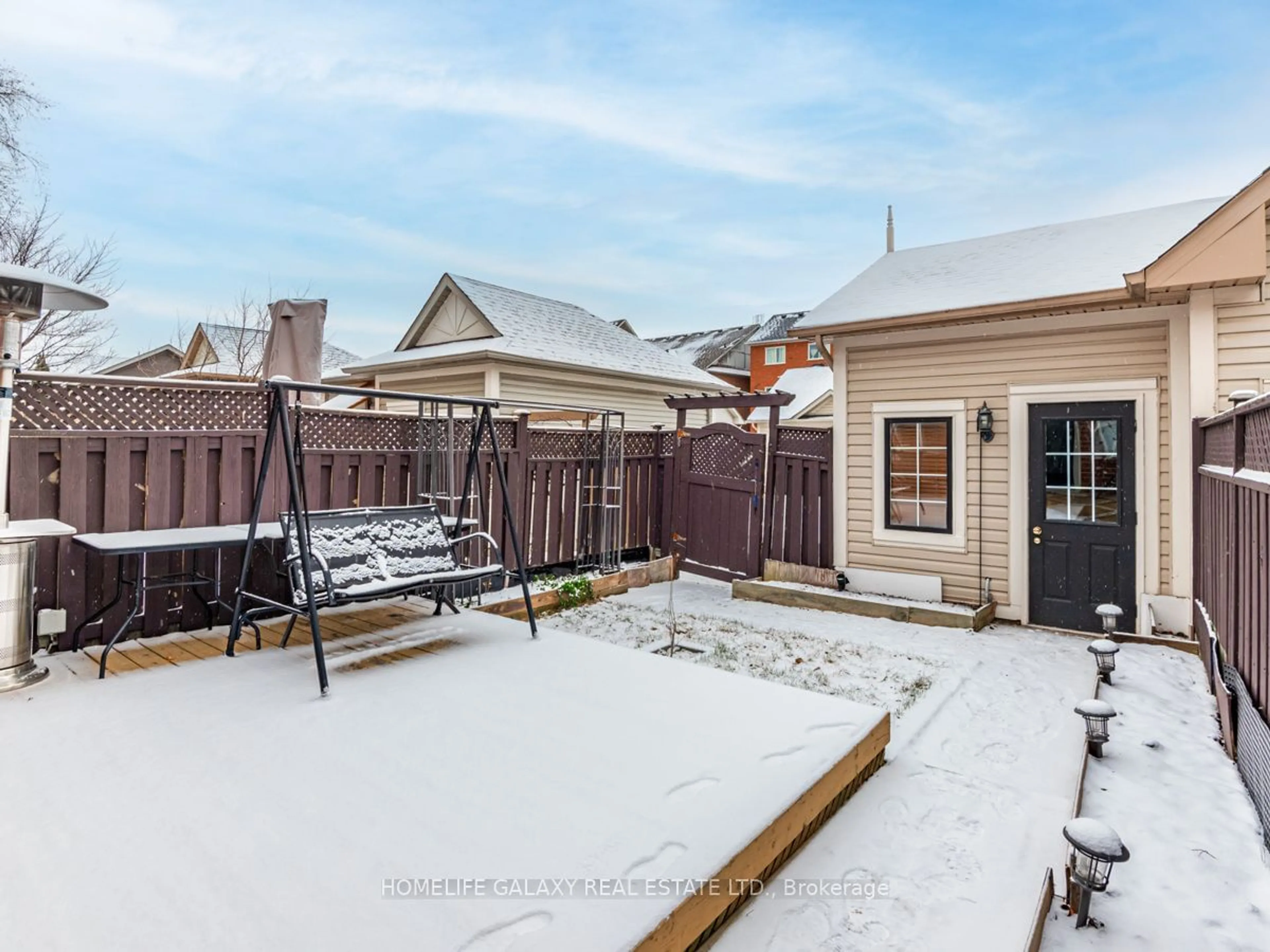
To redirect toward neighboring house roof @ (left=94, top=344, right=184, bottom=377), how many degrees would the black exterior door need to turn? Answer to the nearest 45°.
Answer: approximately 90° to its right

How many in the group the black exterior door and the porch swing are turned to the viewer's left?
0

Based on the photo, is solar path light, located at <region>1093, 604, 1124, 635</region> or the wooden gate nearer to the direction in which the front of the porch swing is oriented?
the solar path light

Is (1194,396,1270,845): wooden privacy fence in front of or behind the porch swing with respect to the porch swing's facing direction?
in front

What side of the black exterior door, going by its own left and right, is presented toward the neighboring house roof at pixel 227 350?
right

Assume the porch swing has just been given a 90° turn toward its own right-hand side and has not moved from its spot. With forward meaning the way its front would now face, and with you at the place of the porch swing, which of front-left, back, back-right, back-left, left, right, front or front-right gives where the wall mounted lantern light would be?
back-left

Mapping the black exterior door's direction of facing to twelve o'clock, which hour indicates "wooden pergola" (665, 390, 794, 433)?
The wooden pergola is roughly at 3 o'clock from the black exterior door.

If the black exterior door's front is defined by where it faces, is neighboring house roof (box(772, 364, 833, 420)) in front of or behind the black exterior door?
behind

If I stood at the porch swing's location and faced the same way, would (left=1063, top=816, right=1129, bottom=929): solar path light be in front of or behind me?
in front

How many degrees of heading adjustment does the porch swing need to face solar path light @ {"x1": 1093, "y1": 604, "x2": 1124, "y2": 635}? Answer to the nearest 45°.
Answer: approximately 45° to its left

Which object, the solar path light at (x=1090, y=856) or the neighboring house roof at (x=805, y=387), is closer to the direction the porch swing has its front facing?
the solar path light

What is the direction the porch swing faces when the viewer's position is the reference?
facing the viewer and to the right of the viewer

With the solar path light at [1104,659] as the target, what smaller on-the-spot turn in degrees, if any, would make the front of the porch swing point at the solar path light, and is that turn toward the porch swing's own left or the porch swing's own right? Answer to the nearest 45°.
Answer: approximately 45° to the porch swing's own left

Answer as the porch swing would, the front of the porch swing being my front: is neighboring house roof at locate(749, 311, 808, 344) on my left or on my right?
on my left

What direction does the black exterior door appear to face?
toward the camera
